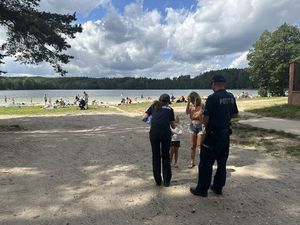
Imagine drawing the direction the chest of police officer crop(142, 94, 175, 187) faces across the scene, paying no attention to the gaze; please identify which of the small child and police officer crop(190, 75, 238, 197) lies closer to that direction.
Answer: the small child

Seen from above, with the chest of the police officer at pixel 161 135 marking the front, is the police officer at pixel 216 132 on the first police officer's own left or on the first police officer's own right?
on the first police officer's own right

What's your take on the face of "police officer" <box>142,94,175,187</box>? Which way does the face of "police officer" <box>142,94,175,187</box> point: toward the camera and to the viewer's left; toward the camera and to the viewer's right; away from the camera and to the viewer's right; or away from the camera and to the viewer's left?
away from the camera and to the viewer's right

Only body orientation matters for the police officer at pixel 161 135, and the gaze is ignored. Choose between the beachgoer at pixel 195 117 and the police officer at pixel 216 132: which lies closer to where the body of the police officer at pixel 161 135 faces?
the beachgoer

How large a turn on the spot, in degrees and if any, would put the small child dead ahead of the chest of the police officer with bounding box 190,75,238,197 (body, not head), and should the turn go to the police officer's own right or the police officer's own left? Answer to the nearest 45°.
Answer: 0° — they already face them

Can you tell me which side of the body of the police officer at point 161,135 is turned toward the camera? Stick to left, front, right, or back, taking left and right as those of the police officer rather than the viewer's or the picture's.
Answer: back

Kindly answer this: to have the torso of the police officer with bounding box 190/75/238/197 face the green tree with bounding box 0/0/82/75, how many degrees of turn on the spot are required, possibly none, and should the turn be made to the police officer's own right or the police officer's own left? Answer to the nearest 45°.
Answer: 0° — they already face it

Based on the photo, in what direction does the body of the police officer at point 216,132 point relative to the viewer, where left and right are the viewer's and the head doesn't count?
facing away from the viewer and to the left of the viewer

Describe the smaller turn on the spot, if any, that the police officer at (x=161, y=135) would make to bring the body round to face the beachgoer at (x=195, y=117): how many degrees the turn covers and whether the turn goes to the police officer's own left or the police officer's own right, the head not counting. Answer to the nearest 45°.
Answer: approximately 45° to the police officer's own right
